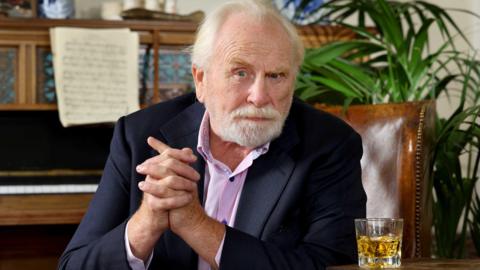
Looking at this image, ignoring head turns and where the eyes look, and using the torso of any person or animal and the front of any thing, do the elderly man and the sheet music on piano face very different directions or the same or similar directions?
same or similar directions

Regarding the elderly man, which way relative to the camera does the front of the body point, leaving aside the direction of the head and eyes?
toward the camera

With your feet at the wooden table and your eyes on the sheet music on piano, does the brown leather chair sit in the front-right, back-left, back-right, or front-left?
front-right

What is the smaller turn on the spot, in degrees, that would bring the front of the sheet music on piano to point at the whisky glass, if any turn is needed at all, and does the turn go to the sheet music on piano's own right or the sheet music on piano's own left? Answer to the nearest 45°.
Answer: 0° — it already faces it

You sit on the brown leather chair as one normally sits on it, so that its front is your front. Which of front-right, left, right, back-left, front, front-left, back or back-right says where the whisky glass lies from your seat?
front-left

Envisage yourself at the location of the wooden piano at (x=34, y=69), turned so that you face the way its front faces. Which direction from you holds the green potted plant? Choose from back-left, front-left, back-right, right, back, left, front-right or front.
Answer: front-left

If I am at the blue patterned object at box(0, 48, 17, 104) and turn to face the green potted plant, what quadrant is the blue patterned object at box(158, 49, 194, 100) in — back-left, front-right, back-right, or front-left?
front-left

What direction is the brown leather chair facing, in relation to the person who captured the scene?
facing the viewer and to the left of the viewer

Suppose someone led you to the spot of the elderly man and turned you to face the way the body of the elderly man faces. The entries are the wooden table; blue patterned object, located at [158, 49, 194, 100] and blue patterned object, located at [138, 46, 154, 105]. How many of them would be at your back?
2

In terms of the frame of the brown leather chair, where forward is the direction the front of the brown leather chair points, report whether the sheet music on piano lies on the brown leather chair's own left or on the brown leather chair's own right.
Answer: on the brown leather chair's own right

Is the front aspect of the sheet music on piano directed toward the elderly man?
yes

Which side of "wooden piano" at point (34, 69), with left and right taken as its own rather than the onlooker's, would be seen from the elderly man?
front

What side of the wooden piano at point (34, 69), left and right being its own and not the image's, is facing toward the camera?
front

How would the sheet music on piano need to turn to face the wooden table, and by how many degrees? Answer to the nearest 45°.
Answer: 0° — it already faces it
